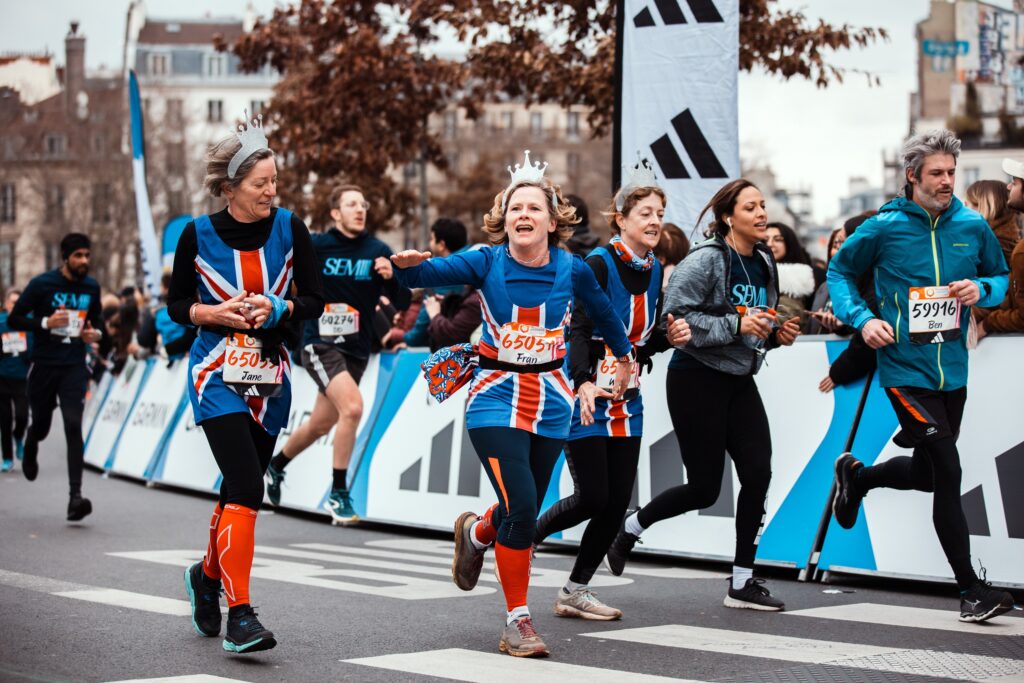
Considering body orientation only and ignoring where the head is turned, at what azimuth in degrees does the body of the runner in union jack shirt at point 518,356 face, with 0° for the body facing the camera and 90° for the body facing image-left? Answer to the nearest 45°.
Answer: approximately 0°

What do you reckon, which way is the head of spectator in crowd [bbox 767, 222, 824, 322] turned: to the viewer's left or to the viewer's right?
to the viewer's left

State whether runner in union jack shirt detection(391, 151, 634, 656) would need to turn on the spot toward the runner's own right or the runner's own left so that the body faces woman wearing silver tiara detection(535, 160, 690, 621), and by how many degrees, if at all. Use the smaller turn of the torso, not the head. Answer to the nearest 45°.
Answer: approximately 135° to the runner's own left

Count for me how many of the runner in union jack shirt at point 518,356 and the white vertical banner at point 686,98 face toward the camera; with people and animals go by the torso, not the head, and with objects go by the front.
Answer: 2

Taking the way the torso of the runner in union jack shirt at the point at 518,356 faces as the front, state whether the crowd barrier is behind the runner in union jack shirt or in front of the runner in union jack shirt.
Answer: behind

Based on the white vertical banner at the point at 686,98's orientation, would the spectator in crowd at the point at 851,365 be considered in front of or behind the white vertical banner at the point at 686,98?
in front

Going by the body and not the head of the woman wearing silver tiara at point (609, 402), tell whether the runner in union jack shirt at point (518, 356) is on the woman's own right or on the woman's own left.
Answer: on the woman's own right

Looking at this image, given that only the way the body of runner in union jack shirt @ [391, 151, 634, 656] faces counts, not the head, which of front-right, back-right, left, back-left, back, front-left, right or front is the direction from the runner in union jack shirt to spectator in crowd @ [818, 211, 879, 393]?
back-left

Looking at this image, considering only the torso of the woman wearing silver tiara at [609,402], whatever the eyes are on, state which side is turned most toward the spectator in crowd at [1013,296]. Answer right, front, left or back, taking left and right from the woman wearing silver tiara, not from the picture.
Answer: left

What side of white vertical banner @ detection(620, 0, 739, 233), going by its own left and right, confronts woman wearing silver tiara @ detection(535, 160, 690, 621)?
front
